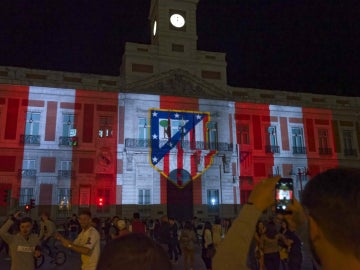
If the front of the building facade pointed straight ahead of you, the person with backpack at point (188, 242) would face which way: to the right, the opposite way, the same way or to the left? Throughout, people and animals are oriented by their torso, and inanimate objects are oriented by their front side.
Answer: the opposite way

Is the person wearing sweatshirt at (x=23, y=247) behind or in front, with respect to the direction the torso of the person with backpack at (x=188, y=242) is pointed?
behind

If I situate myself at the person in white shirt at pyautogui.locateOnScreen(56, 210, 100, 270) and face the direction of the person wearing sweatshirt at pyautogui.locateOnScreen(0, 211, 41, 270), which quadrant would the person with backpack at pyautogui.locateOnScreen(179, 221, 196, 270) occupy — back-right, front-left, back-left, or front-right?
back-right

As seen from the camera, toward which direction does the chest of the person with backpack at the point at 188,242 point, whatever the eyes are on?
away from the camera

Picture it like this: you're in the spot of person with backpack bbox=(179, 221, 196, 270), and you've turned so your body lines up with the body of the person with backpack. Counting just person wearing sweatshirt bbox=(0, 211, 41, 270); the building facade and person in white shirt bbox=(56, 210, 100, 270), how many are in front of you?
1

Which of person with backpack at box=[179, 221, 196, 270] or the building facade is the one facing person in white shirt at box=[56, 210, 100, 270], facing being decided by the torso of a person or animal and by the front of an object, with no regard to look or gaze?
the building facade
